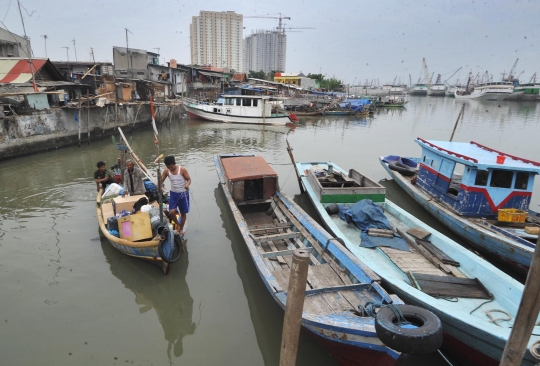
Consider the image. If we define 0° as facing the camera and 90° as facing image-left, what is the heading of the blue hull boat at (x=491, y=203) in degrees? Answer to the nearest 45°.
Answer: approximately 315°

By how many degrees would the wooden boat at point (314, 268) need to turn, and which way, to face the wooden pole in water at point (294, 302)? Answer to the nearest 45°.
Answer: approximately 45° to its right

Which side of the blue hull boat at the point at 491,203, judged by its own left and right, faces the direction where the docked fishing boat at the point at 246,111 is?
back

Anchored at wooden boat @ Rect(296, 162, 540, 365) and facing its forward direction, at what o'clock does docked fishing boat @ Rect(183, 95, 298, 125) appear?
The docked fishing boat is roughly at 6 o'clock from the wooden boat.

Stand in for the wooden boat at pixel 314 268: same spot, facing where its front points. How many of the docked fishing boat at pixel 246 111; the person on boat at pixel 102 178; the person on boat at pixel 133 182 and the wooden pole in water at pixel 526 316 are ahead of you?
1

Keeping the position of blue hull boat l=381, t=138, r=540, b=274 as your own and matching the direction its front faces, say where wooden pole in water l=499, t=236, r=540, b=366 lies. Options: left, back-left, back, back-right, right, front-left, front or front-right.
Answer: front-right

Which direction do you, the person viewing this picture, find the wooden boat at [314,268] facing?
facing the viewer and to the right of the viewer

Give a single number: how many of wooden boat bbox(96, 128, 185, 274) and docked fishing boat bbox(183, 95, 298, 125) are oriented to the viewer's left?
1

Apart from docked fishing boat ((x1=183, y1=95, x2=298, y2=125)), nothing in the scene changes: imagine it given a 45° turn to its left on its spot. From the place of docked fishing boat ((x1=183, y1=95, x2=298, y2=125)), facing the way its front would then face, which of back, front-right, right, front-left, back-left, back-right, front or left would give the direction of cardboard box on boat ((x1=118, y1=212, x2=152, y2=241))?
front-left

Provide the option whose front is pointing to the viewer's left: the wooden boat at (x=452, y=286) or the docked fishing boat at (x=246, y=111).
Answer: the docked fishing boat

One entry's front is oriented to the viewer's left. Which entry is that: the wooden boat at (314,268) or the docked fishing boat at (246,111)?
the docked fishing boat
